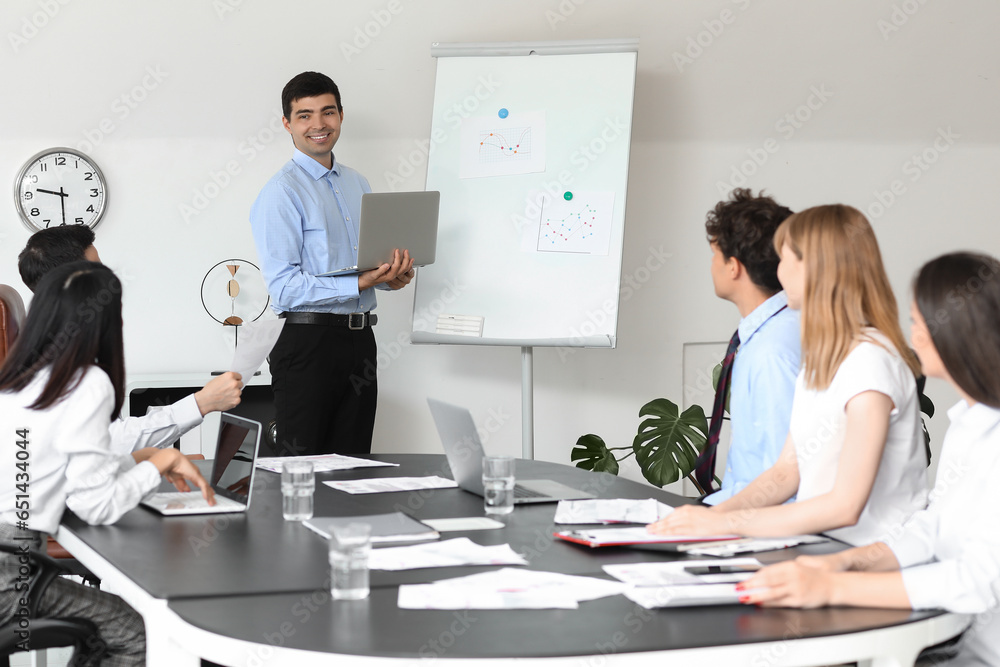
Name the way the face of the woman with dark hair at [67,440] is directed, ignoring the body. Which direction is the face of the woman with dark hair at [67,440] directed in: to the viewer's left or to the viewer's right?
to the viewer's right

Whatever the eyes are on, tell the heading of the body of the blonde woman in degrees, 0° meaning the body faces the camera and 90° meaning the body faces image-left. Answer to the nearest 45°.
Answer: approximately 90°

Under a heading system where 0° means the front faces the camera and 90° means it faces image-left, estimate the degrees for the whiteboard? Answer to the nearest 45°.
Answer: approximately 0°

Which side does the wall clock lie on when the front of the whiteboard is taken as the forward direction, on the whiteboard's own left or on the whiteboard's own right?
on the whiteboard's own right

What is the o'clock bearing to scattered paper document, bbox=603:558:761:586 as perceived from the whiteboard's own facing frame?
The scattered paper document is roughly at 12 o'clock from the whiteboard.

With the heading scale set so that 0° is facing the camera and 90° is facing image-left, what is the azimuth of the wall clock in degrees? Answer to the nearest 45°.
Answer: approximately 0°

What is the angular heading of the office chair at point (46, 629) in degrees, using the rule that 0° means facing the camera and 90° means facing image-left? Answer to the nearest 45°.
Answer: approximately 270°

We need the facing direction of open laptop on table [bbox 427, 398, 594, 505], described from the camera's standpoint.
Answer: facing away from the viewer and to the right of the viewer

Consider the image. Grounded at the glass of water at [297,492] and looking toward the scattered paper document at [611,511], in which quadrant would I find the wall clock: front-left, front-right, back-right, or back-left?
back-left

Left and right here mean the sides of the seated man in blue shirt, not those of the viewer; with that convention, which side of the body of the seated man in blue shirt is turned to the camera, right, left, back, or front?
left

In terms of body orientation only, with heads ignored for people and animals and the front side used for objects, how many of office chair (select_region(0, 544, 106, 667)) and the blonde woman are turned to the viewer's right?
1
